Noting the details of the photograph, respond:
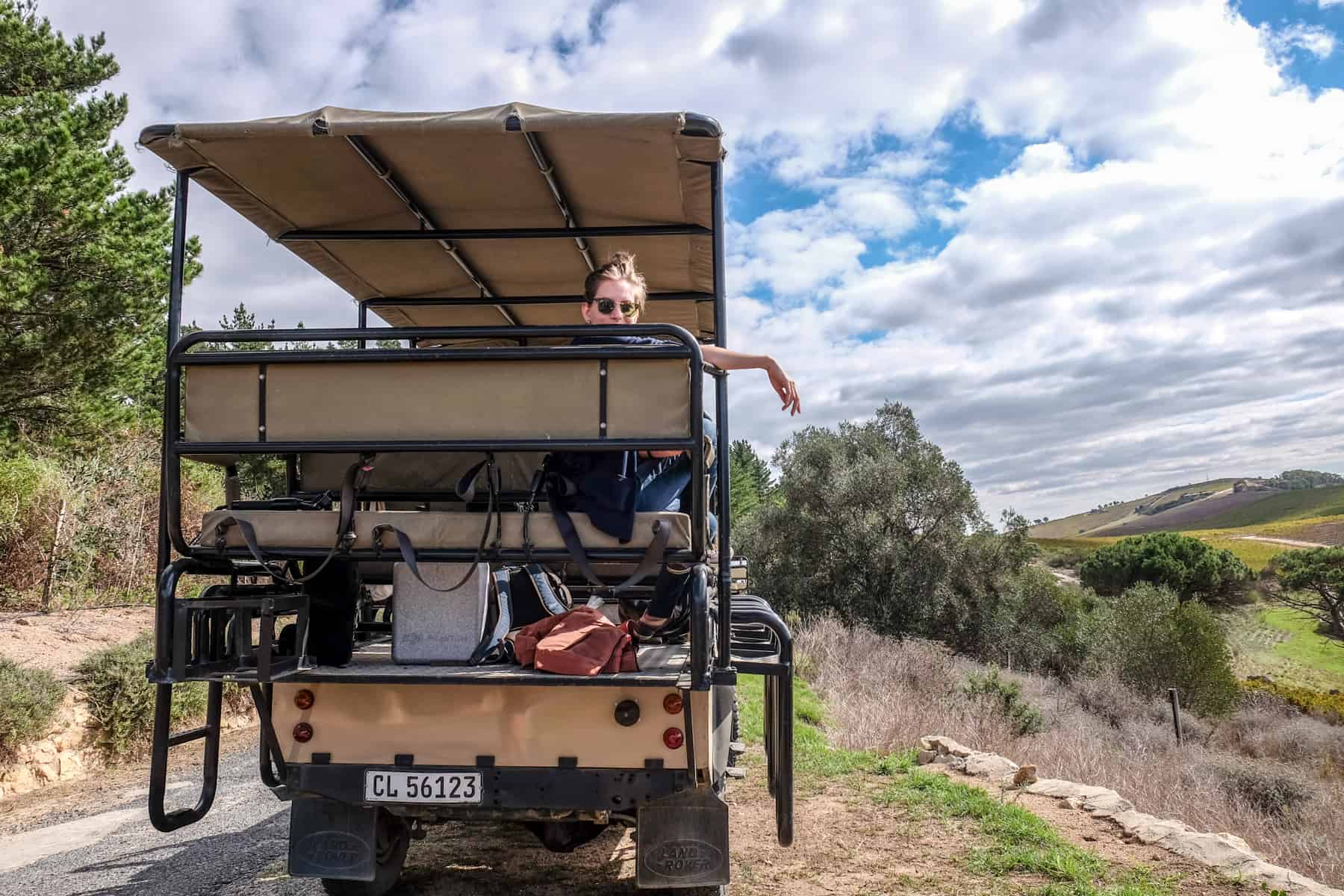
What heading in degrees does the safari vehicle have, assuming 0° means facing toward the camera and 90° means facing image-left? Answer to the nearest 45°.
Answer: approximately 180°

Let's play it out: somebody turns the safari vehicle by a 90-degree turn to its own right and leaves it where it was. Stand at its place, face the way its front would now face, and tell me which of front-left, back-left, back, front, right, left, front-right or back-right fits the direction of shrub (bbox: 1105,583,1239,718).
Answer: front-left

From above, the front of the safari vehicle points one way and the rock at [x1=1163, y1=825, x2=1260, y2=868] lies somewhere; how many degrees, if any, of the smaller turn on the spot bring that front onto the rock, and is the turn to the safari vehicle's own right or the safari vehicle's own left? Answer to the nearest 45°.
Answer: approximately 90° to the safari vehicle's own right

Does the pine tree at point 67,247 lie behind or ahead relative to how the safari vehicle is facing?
ahead

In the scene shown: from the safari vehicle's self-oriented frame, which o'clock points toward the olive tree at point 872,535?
The olive tree is roughly at 1 o'clock from the safari vehicle.

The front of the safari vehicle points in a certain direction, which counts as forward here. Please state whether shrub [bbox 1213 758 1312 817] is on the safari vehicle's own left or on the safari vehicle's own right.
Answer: on the safari vehicle's own right

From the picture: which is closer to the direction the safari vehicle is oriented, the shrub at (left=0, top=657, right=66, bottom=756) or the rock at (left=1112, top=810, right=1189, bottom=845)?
the shrub

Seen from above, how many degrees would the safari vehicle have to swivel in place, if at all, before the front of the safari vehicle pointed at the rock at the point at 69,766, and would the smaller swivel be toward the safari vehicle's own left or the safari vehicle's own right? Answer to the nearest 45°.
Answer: approximately 45° to the safari vehicle's own left

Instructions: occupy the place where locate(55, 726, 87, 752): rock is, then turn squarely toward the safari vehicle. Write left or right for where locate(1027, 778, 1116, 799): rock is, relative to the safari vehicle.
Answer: left

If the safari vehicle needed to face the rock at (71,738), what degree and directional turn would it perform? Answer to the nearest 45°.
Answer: approximately 45° to its left

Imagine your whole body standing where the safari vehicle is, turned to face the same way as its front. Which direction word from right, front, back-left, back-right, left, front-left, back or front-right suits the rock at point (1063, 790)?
front-right

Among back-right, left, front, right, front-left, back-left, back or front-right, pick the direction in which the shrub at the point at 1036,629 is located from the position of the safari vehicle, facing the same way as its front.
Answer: front-right

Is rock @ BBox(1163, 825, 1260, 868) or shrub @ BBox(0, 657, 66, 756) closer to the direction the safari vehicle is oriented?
the shrub

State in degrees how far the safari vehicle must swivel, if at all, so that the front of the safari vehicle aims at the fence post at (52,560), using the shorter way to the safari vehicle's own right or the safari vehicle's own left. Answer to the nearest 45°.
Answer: approximately 45° to the safari vehicle's own left
